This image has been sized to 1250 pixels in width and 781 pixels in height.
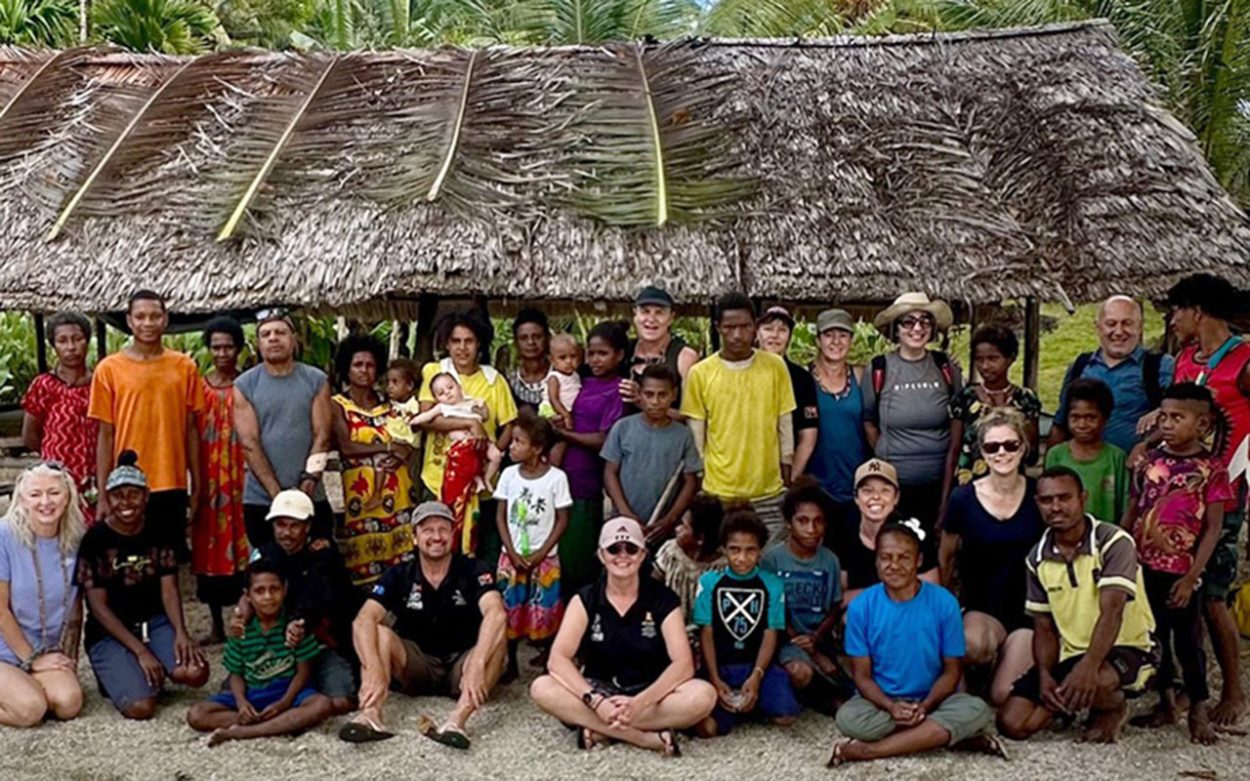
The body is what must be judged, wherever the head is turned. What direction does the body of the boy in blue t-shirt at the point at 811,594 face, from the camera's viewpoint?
toward the camera

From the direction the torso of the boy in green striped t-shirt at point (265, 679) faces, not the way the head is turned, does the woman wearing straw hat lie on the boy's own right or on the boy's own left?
on the boy's own left

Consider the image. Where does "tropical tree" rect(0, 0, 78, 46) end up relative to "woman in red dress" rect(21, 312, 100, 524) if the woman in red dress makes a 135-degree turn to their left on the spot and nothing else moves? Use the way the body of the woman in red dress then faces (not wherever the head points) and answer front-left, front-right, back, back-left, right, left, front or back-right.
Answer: front-left

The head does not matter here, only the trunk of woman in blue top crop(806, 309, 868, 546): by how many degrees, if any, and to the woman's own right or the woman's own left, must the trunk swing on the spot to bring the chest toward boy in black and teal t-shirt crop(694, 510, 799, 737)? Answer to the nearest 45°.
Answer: approximately 45° to the woman's own right

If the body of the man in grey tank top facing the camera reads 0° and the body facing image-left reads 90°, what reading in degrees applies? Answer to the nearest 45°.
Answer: approximately 0°

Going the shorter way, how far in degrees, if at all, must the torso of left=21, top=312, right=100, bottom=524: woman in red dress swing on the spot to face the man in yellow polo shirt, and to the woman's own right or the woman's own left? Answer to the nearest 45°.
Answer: approximately 45° to the woman's own left

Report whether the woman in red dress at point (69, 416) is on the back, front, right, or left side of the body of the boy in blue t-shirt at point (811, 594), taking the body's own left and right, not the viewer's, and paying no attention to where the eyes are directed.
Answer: right

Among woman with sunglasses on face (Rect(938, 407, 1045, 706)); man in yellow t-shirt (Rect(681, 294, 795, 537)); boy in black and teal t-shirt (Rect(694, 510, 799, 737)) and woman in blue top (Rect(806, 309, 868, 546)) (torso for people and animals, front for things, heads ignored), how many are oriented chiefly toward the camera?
4

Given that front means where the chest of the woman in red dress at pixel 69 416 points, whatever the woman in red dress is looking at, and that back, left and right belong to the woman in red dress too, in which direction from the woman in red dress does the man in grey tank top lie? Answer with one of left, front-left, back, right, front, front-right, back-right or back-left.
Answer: front-left

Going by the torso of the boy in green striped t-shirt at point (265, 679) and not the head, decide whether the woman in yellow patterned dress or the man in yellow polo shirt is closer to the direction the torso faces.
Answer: the man in yellow polo shirt
